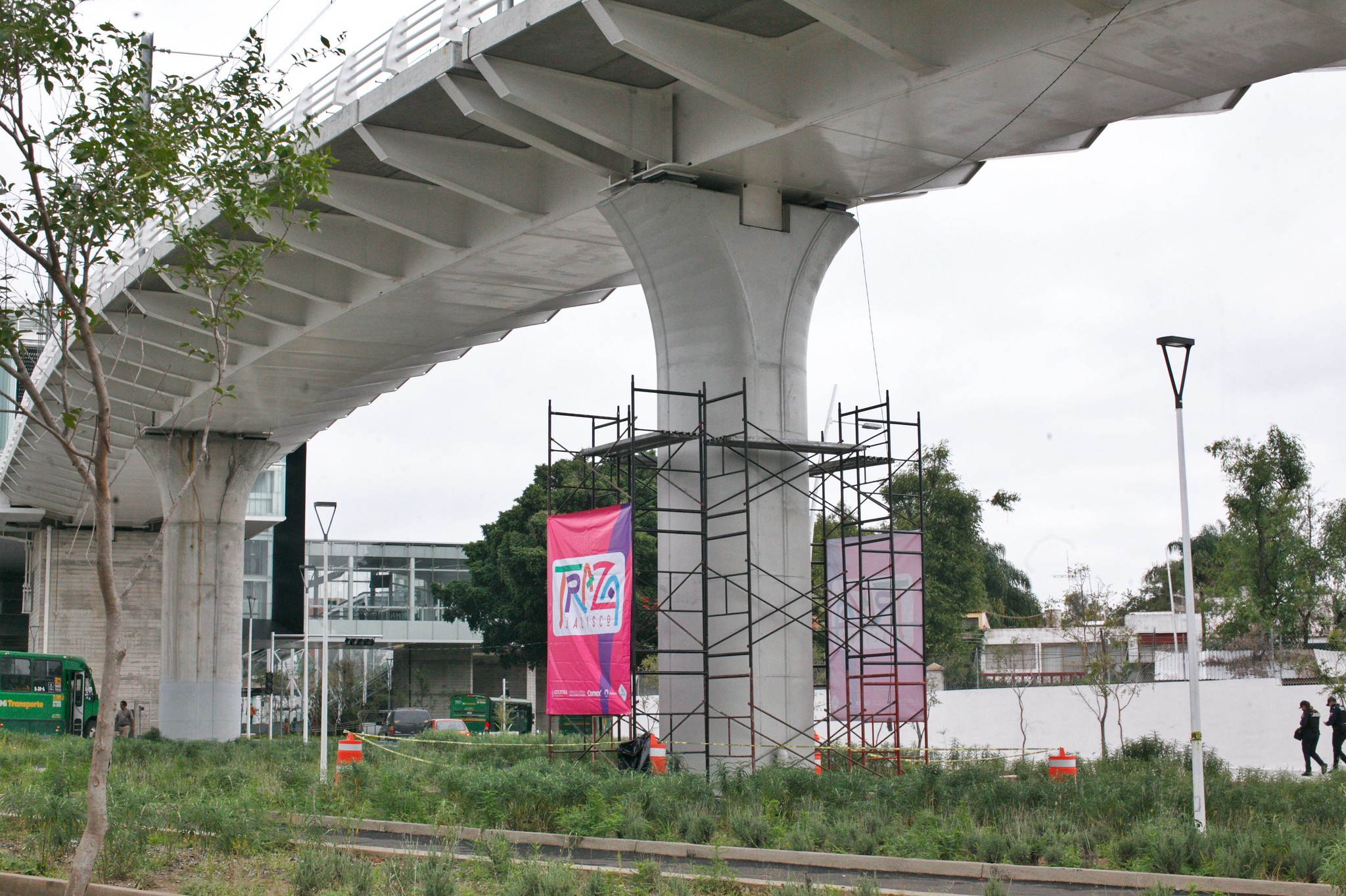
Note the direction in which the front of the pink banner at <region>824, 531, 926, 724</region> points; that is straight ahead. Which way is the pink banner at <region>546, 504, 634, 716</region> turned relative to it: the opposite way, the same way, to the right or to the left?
the opposite way

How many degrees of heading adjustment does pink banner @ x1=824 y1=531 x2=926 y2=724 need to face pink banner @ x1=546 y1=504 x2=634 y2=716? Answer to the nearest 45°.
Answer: approximately 135° to its left

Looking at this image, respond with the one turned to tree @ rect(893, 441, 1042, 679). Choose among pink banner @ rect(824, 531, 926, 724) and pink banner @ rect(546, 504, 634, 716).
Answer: pink banner @ rect(824, 531, 926, 724)

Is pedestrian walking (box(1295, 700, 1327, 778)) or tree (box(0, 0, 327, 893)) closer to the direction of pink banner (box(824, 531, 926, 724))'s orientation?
the pedestrian walking

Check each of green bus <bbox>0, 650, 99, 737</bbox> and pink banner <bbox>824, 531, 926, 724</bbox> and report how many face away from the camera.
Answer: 1

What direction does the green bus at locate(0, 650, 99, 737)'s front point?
to the viewer's right

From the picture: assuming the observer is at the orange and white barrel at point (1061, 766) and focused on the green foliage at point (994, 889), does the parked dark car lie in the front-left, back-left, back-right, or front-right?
back-right

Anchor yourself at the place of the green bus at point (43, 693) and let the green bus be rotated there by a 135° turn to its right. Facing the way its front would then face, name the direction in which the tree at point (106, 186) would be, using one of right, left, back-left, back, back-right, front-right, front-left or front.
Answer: front-left

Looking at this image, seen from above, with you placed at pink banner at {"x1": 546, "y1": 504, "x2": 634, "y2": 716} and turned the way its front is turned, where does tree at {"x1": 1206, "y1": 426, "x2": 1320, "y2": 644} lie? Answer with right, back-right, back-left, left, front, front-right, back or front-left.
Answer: back-left

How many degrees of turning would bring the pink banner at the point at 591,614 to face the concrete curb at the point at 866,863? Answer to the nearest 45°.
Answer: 0° — it already faces it

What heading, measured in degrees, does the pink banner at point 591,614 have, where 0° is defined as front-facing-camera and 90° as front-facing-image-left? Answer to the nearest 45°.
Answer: approximately 0°
